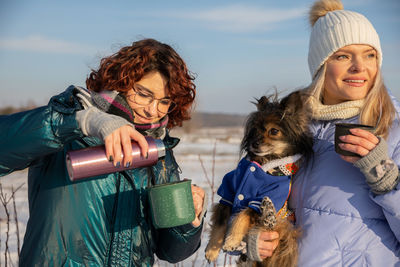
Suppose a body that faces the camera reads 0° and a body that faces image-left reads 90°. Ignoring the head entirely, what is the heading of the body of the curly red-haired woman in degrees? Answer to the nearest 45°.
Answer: approximately 315°

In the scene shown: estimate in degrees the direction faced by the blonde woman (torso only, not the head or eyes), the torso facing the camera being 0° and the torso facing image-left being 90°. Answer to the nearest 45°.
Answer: approximately 45°

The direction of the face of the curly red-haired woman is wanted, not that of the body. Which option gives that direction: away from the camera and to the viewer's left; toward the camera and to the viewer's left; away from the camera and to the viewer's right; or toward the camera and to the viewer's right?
toward the camera and to the viewer's right
